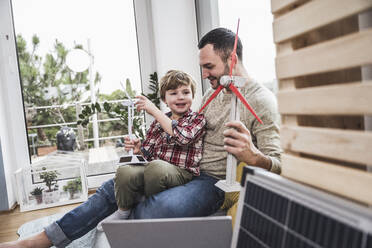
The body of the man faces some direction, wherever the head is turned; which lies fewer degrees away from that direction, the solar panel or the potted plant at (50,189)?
the solar panel

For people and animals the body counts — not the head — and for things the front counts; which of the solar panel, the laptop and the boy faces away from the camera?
the laptop

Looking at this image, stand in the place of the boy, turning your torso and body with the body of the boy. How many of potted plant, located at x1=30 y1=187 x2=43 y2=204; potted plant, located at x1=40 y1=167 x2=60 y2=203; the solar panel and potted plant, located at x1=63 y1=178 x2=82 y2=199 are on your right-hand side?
3

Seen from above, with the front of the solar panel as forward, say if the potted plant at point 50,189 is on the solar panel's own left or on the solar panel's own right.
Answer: on the solar panel's own right

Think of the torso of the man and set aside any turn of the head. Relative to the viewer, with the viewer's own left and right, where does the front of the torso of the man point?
facing the viewer and to the left of the viewer

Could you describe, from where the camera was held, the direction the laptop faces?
facing away from the viewer

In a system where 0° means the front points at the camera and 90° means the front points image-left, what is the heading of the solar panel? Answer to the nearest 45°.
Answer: approximately 45°

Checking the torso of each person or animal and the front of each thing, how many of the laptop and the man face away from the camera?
1

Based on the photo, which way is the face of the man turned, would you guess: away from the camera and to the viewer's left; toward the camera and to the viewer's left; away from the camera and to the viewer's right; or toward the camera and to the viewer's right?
toward the camera and to the viewer's left

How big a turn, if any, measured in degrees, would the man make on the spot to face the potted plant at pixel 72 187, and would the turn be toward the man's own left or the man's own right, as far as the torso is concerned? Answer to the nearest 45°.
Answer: approximately 90° to the man's own right

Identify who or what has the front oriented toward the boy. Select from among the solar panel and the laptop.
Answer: the laptop

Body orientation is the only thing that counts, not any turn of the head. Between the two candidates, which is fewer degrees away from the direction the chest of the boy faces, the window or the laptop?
the laptop

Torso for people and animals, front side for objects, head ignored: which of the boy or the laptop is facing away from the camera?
the laptop

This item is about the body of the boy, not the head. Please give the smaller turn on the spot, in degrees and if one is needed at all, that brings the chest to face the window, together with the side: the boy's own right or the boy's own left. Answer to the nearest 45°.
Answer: approximately 90° to the boy's own right

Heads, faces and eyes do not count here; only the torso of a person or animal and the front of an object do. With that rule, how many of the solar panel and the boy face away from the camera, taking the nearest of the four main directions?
0

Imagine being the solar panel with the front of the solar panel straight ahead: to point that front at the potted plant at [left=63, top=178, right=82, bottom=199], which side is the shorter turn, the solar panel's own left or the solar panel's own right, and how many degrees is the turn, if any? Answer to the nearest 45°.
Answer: approximately 90° to the solar panel's own right
